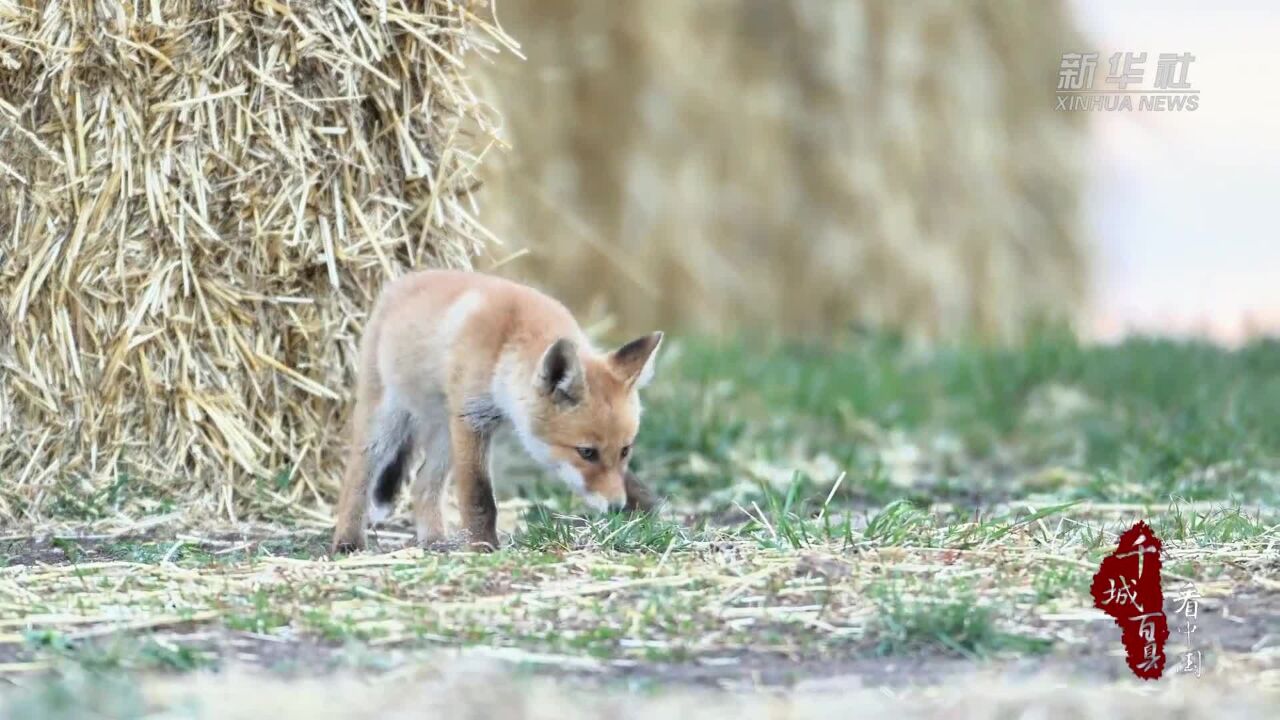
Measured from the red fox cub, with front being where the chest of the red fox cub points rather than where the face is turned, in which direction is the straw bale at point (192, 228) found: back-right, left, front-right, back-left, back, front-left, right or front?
back

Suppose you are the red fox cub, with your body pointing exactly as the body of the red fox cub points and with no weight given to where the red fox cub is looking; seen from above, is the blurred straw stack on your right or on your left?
on your left

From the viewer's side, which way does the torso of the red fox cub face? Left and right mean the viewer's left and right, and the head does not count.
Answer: facing the viewer and to the right of the viewer
